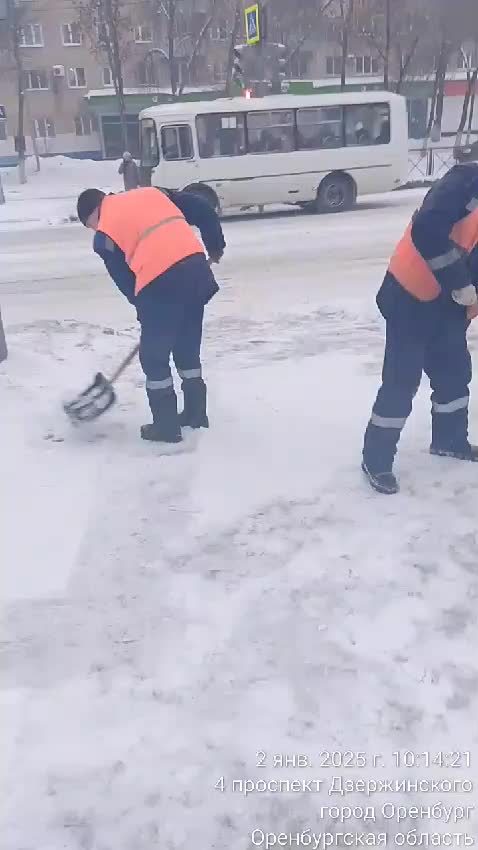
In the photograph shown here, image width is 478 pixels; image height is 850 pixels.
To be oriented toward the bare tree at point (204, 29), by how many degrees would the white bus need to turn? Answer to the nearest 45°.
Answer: approximately 90° to its right

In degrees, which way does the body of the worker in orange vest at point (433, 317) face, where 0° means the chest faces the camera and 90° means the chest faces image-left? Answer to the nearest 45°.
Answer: approximately 270°

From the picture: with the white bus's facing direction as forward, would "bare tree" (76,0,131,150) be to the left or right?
on its right

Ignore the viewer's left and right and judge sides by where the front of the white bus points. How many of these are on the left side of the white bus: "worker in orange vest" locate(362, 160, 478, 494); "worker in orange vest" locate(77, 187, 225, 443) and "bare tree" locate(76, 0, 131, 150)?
2

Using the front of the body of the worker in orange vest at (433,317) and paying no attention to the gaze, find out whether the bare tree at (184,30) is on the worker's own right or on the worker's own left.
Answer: on the worker's own left

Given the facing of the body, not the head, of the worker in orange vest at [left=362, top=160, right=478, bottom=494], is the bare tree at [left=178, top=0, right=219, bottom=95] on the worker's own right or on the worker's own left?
on the worker's own left

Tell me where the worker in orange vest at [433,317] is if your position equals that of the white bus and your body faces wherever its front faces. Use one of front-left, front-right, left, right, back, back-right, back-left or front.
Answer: left

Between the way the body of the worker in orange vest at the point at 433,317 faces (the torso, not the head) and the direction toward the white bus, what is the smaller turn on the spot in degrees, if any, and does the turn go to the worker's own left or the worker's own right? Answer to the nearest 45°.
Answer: approximately 90° to the worker's own left

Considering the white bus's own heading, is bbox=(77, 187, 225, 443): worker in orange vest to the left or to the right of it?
on its left

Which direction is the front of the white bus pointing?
to the viewer's left
